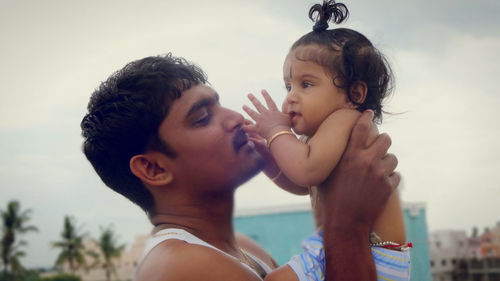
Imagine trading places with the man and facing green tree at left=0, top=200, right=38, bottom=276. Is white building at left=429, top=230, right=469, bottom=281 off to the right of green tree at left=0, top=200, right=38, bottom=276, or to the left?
right

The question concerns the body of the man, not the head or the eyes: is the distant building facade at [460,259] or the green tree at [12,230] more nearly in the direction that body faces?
the distant building facade

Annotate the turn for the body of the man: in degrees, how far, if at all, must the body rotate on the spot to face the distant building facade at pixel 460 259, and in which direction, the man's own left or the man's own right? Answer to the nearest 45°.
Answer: approximately 90° to the man's own left

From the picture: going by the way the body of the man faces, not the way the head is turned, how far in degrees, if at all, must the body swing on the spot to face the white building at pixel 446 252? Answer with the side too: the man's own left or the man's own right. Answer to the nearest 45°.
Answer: approximately 90° to the man's own left

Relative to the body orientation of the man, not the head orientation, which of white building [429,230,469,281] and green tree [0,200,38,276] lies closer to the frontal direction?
the white building

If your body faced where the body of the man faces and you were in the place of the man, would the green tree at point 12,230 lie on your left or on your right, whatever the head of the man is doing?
on your left

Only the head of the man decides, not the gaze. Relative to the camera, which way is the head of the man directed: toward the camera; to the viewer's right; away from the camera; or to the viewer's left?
to the viewer's right

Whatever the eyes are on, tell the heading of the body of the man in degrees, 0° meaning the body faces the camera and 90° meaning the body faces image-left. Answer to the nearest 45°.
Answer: approximately 270°
